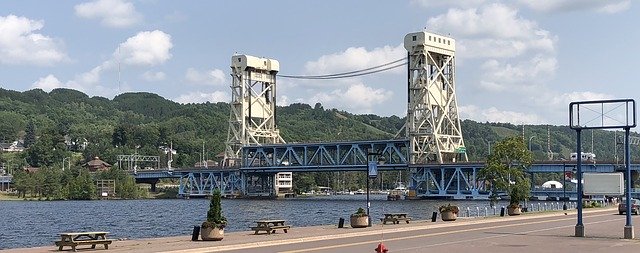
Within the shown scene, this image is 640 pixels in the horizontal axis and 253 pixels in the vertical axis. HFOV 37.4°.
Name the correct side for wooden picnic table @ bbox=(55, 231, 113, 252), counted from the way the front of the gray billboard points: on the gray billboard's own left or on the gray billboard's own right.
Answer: on the gray billboard's own right

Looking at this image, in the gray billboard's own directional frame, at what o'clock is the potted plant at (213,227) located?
The potted plant is roughly at 2 o'clock from the gray billboard.

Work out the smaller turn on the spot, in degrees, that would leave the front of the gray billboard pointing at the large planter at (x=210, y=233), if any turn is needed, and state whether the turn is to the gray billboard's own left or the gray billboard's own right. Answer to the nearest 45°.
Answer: approximately 45° to the gray billboard's own right

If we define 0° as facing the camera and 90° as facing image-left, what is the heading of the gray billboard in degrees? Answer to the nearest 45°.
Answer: approximately 0°
